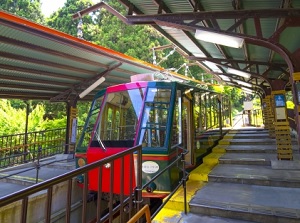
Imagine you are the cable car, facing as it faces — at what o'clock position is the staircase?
The staircase is roughly at 8 o'clock from the cable car.

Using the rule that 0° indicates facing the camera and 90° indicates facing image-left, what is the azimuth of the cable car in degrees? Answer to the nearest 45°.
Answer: approximately 45°

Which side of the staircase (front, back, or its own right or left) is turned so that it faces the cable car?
right

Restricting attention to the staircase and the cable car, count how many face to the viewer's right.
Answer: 0

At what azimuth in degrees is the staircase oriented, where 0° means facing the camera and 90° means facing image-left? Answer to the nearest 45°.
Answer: approximately 0°
